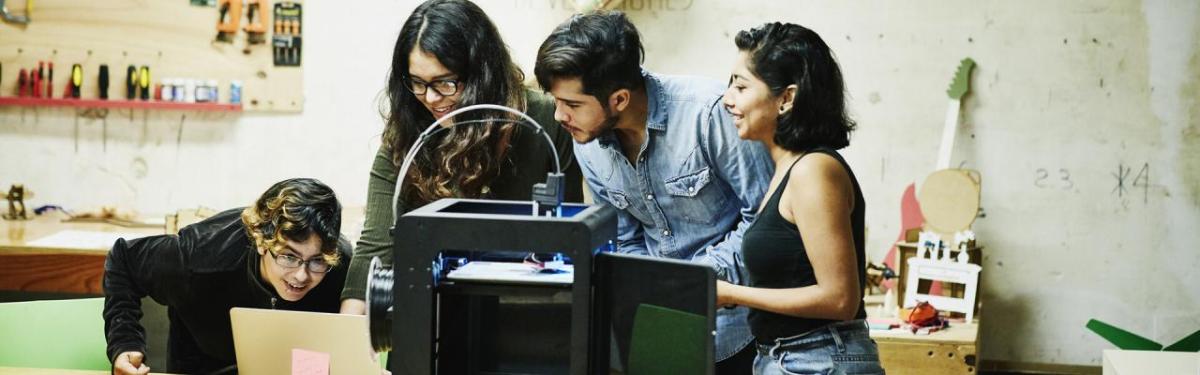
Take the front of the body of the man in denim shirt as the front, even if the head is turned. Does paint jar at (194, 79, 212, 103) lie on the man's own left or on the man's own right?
on the man's own right

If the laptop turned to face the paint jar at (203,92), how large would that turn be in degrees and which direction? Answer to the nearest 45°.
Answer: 0° — it already faces it

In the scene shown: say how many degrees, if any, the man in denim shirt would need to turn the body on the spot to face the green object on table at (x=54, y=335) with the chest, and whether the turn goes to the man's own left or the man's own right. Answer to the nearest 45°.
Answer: approximately 45° to the man's own right

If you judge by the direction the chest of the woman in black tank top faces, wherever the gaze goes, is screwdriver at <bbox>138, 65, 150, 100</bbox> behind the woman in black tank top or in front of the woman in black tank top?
in front

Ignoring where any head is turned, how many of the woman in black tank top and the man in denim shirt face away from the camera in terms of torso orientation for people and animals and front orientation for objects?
0

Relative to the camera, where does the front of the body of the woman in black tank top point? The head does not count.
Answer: to the viewer's left

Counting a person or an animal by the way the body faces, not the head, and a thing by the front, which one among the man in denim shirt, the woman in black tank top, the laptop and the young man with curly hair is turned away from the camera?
the laptop

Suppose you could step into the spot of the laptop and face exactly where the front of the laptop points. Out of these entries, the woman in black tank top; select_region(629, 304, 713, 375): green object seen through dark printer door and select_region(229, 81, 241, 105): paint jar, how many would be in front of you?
1

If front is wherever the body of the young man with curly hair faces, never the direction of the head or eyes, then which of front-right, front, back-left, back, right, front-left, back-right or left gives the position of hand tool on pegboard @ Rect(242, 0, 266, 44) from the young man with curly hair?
back-left

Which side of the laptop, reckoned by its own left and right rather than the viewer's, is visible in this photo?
back

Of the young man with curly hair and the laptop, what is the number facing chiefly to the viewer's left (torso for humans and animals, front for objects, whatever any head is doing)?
0

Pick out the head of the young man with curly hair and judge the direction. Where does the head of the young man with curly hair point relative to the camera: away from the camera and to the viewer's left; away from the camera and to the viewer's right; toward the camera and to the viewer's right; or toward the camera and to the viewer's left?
toward the camera and to the viewer's right

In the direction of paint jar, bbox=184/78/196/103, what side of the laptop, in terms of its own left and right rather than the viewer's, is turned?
front

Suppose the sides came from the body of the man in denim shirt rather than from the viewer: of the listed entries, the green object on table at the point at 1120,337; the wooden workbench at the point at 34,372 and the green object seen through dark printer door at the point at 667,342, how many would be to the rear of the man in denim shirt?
1

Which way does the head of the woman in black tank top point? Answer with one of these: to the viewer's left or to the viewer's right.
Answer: to the viewer's left

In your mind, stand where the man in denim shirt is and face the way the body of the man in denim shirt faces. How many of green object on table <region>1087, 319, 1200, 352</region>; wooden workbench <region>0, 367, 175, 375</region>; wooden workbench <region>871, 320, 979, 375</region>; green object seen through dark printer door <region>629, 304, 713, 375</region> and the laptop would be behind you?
2

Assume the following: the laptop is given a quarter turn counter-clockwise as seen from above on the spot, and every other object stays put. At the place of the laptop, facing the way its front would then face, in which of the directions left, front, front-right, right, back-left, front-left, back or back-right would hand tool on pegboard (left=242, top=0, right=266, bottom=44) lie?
right

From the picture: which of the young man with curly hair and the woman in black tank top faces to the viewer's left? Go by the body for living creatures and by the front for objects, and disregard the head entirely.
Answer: the woman in black tank top

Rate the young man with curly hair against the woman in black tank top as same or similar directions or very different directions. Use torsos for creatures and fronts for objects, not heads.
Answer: very different directions

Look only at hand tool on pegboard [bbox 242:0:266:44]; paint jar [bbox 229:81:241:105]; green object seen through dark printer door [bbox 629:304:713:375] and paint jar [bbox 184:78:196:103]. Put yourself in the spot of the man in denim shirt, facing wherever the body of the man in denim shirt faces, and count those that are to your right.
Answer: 3
